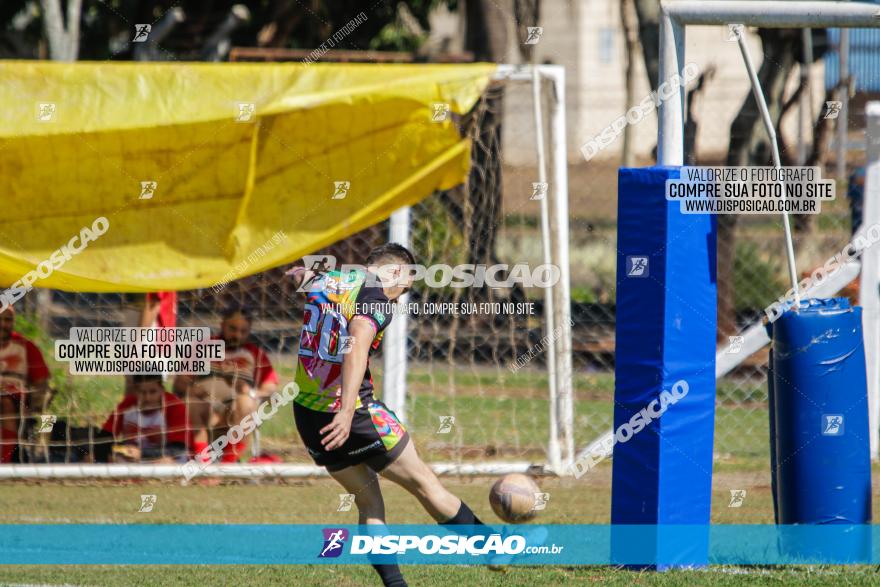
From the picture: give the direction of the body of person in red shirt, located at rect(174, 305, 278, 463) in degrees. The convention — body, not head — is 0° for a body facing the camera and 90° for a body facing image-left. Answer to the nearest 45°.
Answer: approximately 45°

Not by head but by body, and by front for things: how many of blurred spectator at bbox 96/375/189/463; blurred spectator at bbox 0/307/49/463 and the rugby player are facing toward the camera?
2

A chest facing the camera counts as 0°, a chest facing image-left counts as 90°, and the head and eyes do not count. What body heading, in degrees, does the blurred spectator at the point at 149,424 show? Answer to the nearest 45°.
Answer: approximately 0°

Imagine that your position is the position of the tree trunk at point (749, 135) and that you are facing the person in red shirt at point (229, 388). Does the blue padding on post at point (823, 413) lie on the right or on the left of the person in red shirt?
left

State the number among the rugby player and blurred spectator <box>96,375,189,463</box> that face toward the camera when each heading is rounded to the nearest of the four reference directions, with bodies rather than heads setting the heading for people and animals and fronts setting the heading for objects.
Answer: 1

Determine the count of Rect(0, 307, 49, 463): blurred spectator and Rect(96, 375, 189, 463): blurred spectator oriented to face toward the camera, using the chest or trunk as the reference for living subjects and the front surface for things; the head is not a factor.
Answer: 2

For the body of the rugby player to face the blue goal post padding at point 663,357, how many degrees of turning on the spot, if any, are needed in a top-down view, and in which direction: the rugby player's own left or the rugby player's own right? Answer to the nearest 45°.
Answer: approximately 45° to the rugby player's own right

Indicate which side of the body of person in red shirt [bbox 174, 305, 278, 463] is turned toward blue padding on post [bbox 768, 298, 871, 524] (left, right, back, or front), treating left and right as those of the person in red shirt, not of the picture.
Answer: left
